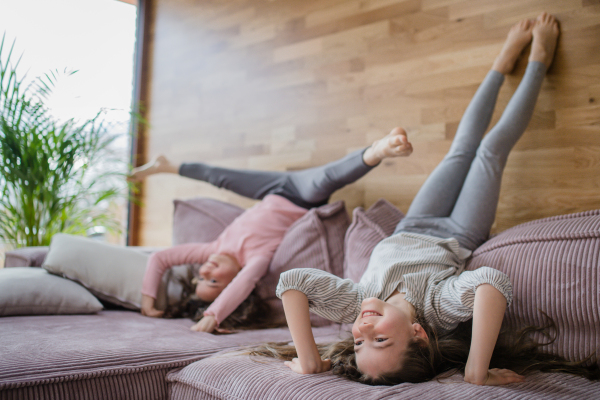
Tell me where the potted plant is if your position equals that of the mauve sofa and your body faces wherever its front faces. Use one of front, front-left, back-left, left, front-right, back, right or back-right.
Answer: right

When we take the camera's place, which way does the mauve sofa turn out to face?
facing the viewer and to the left of the viewer
